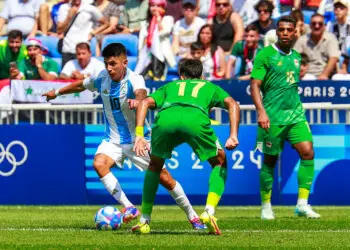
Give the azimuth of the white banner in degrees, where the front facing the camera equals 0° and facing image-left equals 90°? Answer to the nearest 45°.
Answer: approximately 0°

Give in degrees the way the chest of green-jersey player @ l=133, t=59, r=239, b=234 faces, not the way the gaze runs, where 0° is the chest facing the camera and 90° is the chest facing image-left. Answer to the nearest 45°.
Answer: approximately 180°

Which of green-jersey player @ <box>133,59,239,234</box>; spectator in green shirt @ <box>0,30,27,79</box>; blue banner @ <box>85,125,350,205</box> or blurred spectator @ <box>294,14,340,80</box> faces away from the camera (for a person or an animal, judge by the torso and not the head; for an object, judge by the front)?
the green-jersey player

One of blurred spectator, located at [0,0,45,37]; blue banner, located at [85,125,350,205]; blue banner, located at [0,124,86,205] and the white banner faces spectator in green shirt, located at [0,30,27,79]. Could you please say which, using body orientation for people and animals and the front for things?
the blurred spectator

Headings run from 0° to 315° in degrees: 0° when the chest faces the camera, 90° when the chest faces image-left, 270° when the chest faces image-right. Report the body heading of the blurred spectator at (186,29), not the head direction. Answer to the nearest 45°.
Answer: approximately 0°

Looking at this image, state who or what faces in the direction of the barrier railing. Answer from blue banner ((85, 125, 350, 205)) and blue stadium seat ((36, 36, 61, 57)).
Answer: the blue stadium seat
